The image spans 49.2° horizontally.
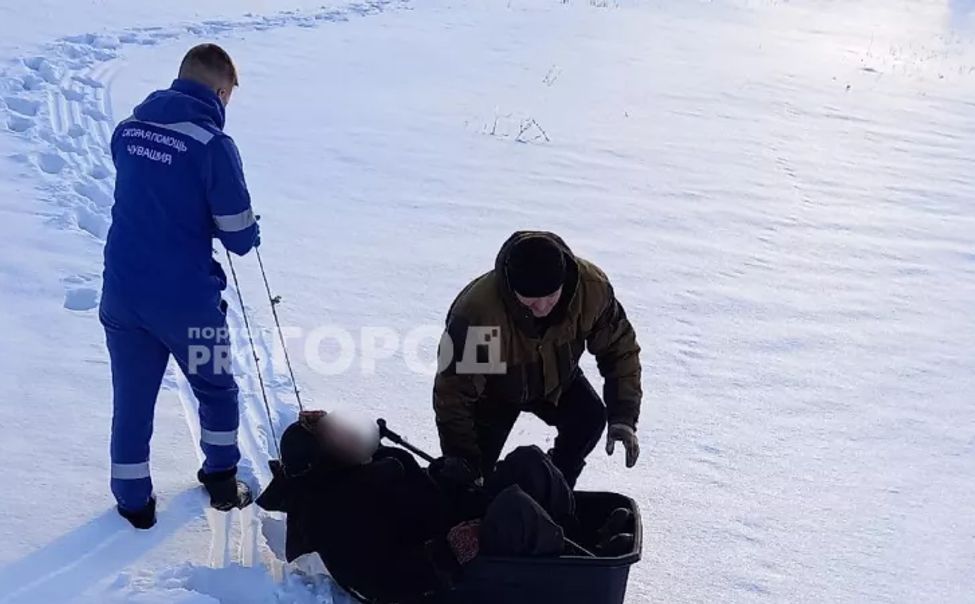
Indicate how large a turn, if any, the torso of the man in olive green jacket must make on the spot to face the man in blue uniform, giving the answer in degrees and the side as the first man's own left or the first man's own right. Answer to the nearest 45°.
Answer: approximately 90° to the first man's own right

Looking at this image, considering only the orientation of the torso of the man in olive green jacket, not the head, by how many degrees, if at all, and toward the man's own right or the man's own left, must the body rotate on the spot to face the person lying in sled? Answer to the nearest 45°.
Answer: approximately 45° to the man's own right

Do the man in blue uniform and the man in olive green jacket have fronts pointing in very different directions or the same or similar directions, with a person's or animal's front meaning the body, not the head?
very different directions

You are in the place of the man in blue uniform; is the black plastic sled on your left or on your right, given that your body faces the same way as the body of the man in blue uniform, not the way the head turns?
on your right

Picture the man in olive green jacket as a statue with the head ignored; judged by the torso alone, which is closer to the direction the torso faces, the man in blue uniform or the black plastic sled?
the black plastic sled

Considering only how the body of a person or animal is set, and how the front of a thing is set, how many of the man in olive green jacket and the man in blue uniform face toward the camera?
1

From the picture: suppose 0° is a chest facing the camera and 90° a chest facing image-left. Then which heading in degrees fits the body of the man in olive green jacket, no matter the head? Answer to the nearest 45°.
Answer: approximately 0°

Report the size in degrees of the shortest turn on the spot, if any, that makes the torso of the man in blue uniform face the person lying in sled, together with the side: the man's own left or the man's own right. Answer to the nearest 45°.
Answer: approximately 90° to the man's own right

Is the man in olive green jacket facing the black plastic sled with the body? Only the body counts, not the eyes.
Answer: yes

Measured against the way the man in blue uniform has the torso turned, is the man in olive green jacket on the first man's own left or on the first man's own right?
on the first man's own right

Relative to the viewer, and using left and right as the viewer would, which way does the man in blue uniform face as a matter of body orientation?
facing away from the viewer and to the right of the viewer
